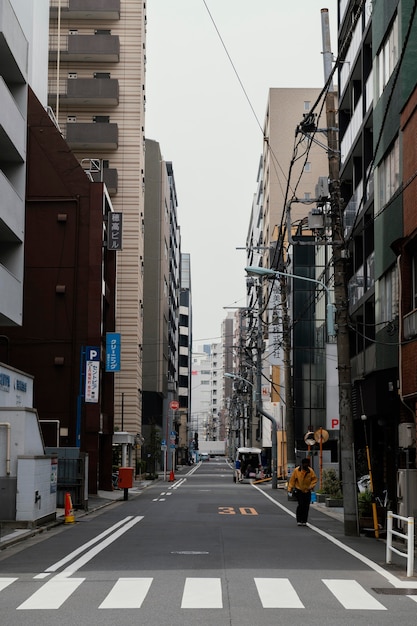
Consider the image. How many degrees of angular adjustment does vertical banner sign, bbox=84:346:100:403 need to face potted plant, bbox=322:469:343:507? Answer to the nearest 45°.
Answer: approximately 45° to its left

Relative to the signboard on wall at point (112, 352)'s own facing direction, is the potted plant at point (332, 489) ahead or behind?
ahead

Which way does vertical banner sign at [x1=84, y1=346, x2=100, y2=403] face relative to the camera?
toward the camera

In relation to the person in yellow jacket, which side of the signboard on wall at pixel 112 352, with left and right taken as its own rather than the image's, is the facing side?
front

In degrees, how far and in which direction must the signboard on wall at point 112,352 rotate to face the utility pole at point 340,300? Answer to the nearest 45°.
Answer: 0° — it already faces it

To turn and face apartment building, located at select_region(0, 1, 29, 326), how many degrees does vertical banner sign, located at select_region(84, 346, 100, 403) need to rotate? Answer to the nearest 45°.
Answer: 0° — it already faces it

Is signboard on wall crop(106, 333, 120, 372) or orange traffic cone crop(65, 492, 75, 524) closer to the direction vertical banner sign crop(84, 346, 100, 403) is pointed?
the orange traffic cone

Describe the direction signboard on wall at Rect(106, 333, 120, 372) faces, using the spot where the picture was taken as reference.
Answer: facing the viewer

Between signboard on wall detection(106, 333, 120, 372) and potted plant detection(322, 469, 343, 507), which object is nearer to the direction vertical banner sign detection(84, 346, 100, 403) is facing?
the potted plant

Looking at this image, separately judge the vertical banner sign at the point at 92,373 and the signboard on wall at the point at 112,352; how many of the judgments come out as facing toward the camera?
2

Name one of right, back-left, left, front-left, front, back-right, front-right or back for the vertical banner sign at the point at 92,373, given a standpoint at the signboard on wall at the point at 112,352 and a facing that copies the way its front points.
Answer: front

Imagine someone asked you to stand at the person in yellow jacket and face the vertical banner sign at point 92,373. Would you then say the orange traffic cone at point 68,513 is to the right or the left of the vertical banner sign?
left

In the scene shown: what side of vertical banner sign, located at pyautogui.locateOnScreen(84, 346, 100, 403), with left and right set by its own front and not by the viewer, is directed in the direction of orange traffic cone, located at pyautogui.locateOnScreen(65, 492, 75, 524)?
front
